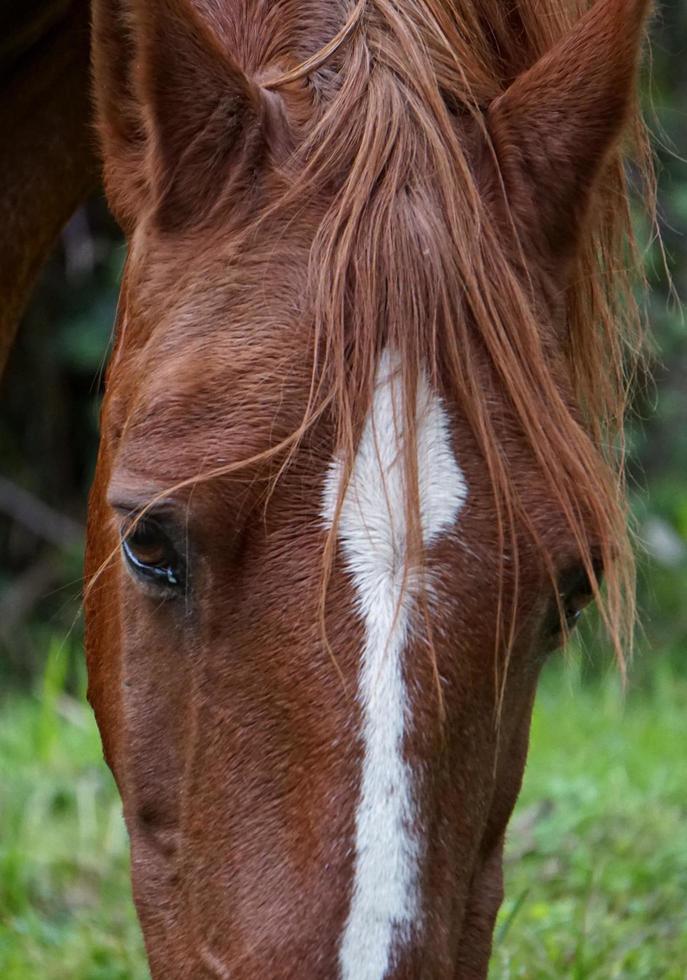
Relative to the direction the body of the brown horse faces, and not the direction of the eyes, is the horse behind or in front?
behind

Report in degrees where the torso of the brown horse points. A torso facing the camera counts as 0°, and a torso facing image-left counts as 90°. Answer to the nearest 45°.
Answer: approximately 0°
